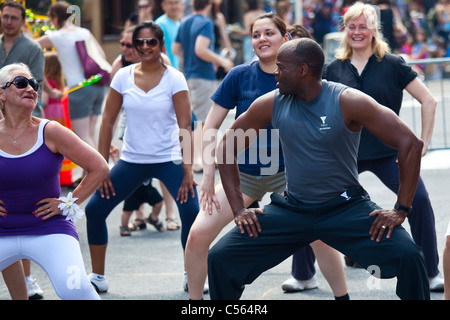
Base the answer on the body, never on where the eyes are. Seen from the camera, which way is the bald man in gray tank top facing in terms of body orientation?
toward the camera

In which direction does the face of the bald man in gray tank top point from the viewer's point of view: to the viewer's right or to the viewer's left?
to the viewer's left

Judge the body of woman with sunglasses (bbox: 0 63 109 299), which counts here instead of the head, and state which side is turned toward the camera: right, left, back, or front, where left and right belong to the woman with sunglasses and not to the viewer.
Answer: front

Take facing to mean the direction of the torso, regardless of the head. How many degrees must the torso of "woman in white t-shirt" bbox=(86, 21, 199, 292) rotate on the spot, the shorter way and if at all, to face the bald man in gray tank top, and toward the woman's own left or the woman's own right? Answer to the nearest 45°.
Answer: approximately 45° to the woman's own left

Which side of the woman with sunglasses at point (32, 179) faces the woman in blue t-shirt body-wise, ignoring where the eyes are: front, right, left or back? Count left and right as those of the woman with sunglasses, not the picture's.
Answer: left

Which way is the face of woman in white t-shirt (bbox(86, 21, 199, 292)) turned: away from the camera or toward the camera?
toward the camera

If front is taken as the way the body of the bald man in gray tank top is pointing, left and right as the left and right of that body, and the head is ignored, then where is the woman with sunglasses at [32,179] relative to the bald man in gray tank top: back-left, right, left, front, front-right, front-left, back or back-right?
right

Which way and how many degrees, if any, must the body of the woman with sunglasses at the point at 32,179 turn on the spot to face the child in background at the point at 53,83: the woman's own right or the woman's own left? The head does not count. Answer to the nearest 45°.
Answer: approximately 180°

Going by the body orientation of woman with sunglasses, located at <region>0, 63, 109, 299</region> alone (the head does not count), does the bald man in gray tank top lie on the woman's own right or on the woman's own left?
on the woman's own left

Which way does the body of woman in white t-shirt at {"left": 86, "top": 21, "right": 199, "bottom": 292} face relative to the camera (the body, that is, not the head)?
toward the camera

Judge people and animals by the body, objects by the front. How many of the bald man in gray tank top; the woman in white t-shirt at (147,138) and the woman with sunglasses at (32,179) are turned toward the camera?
3

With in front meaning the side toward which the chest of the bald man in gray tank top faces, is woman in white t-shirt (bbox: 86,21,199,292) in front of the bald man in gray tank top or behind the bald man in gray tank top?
behind

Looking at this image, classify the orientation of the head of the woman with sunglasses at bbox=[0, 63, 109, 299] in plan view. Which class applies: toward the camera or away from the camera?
toward the camera
